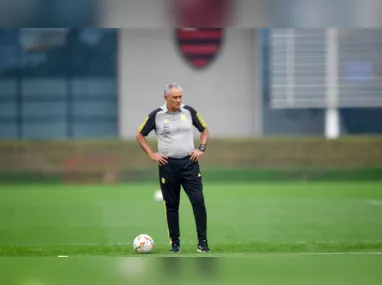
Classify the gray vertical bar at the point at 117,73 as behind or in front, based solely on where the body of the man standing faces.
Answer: behind

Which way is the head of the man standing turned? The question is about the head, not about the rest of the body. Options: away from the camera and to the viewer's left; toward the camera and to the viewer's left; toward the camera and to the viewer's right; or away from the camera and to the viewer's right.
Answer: toward the camera and to the viewer's right

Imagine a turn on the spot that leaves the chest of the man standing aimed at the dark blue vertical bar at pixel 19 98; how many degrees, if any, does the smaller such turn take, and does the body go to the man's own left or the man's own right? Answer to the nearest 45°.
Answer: approximately 180°

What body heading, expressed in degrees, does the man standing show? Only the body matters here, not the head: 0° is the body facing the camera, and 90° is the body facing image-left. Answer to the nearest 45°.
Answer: approximately 0°

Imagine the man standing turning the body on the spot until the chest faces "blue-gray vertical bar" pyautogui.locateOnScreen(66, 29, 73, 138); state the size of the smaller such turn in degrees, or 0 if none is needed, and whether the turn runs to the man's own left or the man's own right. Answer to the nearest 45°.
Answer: approximately 180°
